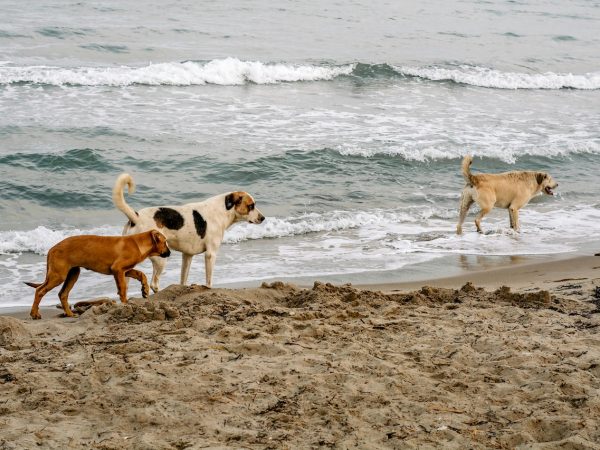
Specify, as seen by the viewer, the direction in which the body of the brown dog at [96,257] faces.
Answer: to the viewer's right

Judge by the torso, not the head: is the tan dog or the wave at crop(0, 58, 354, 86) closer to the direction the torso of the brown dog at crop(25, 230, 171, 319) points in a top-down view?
the tan dog

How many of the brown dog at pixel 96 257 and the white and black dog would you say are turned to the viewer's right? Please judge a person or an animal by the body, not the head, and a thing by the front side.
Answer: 2

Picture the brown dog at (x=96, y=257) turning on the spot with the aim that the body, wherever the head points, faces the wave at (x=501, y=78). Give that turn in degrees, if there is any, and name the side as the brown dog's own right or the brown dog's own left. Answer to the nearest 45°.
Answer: approximately 45° to the brown dog's own left

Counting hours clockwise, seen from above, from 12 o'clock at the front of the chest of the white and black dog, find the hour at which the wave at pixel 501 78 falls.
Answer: The wave is roughly at 10 o'clock from the white and black dog.

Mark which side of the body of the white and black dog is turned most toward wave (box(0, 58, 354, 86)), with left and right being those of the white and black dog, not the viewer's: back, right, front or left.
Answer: left

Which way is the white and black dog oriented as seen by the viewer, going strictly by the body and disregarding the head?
to the viewer's right
